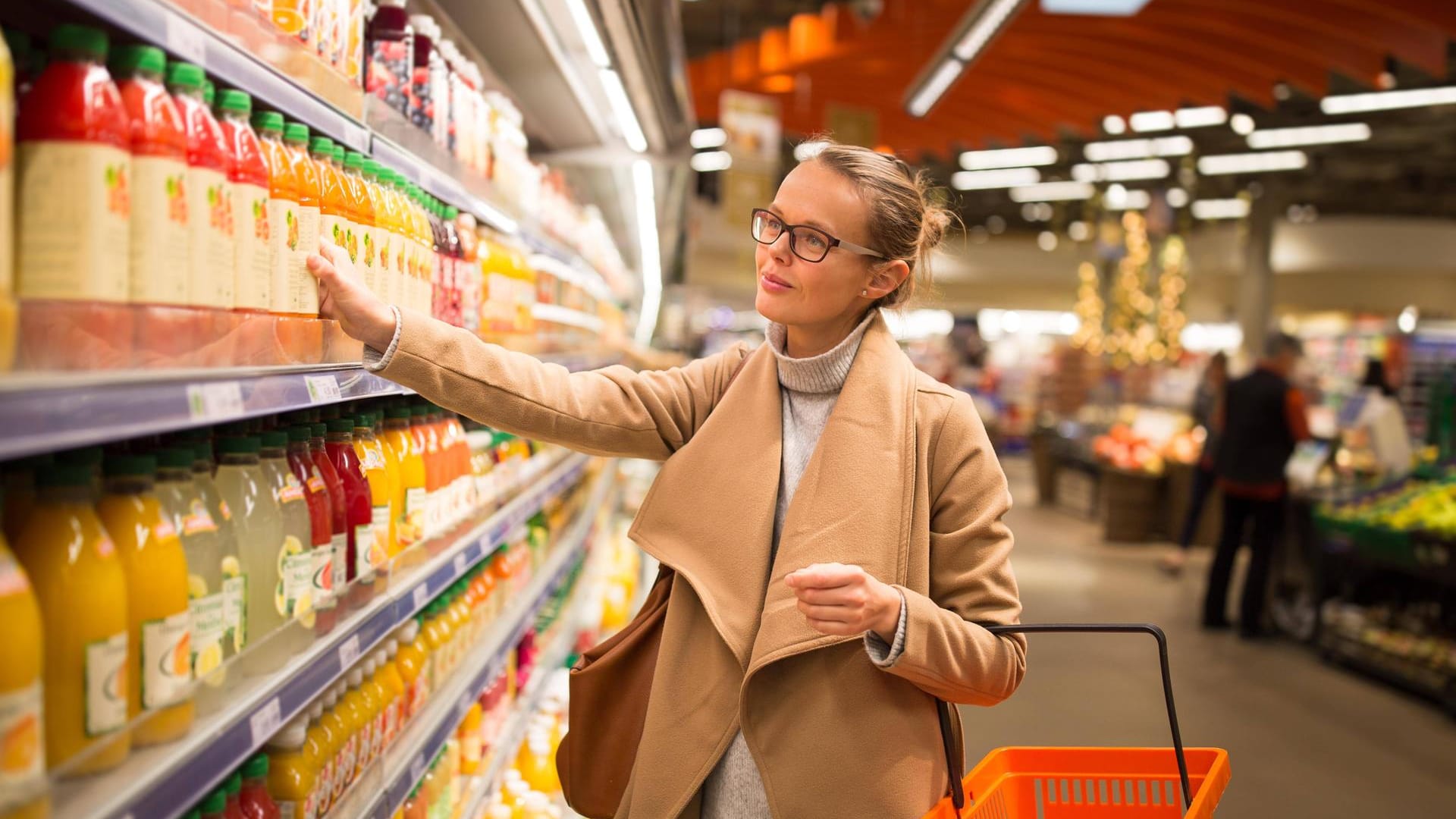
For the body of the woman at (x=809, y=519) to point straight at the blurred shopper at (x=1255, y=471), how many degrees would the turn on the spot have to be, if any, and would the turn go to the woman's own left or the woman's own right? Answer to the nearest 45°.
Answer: approximately 180°

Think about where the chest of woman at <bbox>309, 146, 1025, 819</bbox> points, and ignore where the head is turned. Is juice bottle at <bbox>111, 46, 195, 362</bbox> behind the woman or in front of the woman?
in front

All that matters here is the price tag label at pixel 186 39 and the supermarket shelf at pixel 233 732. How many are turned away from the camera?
0

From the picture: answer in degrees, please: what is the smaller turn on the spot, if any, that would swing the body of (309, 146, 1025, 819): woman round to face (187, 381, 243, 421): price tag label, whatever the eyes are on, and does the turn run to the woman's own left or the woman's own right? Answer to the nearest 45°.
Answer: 0° — they already face it

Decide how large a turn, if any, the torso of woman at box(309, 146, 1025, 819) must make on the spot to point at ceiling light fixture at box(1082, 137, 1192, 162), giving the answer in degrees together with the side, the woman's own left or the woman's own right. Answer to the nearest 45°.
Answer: approximately 180°

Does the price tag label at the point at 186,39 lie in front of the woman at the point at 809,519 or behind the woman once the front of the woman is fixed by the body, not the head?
in front

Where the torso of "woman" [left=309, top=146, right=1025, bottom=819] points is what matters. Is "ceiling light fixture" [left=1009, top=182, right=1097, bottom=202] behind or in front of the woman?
behind

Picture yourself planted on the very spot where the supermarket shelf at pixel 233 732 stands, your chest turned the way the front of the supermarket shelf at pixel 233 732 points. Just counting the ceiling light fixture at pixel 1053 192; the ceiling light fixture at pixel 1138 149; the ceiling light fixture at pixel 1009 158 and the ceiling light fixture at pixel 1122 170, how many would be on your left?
4

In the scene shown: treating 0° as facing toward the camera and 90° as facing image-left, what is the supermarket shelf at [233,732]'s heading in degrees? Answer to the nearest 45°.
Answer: approximately 315°

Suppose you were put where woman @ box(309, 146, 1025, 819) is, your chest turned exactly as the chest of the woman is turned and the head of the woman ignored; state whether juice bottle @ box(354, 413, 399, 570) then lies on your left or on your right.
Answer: on your right

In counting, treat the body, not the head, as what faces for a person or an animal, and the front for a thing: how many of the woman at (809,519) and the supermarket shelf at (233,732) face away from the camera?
0
